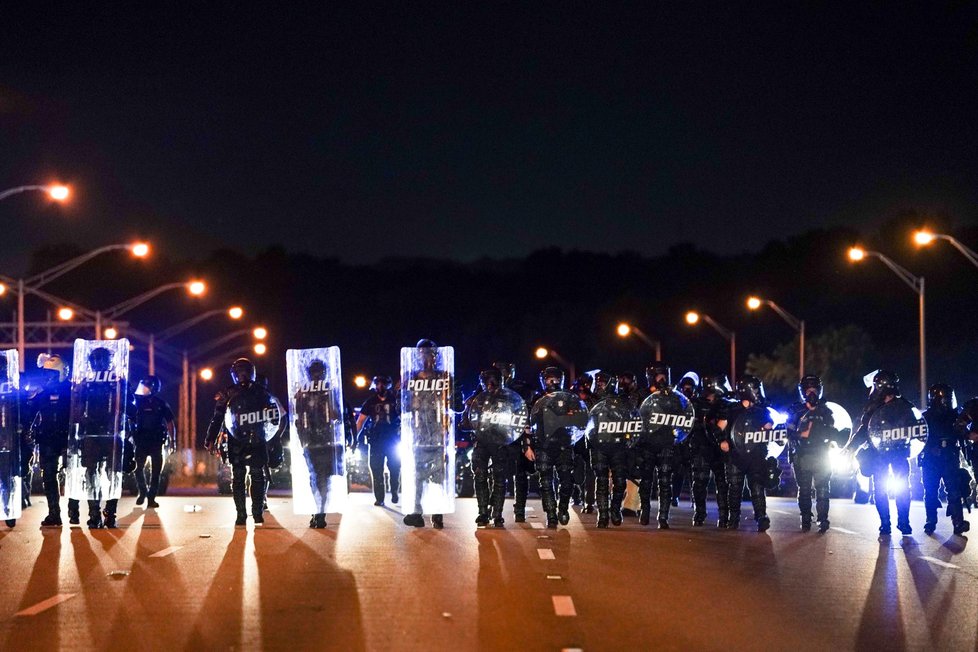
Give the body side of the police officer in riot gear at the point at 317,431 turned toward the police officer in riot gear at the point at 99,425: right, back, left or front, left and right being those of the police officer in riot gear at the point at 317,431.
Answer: right

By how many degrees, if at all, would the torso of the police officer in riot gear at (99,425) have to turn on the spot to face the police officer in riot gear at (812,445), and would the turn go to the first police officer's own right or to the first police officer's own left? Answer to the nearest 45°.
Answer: approximately 90° to the first police officer's own left

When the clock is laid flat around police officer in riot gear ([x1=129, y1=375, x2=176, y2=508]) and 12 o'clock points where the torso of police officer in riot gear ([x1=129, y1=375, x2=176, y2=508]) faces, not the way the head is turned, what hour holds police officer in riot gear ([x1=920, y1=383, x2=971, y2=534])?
police officer in riot gear ([x1=920, y1=383, x2=971, y2=534]) is roughly at 10 o'clock from police officer in riot gear ([x1=129, y1=375, x2=176, y2=508]).

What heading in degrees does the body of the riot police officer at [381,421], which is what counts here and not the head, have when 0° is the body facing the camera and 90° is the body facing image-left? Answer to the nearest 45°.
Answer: approximately 0°

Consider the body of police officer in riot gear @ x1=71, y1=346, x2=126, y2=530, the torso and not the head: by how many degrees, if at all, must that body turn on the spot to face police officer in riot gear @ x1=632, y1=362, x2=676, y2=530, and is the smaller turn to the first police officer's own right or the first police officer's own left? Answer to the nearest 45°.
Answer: approximately 90° to the first police officer's own left

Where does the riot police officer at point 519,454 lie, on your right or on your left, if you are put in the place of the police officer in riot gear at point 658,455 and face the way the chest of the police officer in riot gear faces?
on your right

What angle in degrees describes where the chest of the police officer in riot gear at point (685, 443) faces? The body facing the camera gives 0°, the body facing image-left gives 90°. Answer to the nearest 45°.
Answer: approximately 0°

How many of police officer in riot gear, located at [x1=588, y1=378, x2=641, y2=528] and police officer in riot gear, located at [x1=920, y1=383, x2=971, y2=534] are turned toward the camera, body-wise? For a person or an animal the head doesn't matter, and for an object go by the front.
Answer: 2
